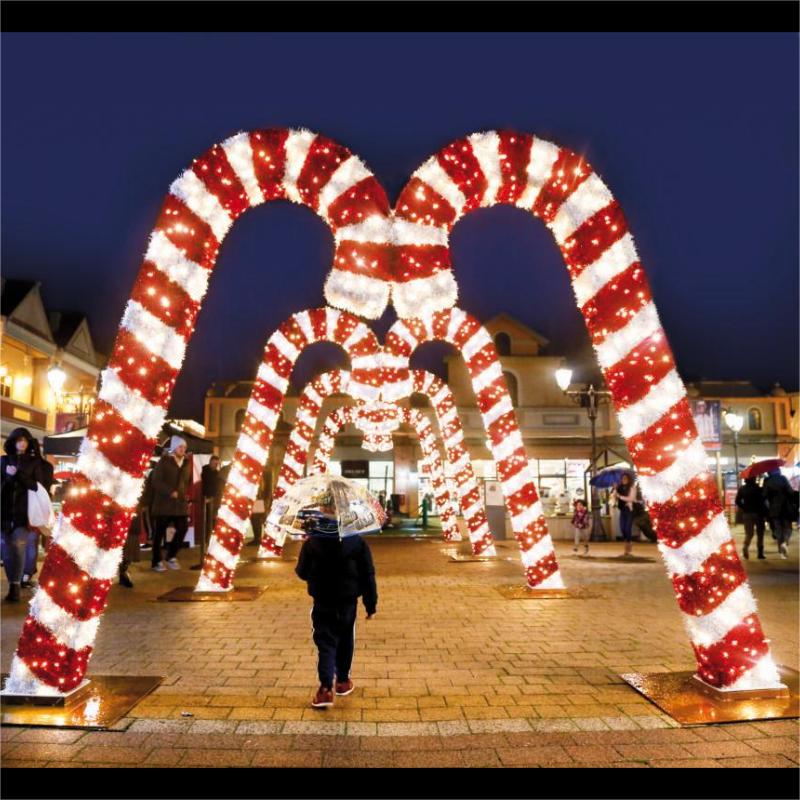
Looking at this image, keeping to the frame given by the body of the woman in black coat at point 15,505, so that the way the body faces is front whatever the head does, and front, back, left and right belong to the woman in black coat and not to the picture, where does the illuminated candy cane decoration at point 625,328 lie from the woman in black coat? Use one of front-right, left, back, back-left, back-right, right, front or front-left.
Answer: front-left

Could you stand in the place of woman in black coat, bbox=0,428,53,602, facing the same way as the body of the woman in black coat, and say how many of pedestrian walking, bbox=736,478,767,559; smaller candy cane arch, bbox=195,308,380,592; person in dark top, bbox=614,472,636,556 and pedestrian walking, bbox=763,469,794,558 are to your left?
4

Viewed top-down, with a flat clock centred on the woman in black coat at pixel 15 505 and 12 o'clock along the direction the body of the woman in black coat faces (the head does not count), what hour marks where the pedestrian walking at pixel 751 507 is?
The pedestrian walking is roughly at 9 o'clock from the woman in black coat.

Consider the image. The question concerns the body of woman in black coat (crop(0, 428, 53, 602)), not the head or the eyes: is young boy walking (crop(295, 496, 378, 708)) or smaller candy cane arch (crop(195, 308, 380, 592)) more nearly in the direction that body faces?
the young boy walking

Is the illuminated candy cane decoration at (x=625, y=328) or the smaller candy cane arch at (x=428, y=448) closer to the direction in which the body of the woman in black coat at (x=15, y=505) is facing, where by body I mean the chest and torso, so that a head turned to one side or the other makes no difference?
the illuminated candy cane decoration

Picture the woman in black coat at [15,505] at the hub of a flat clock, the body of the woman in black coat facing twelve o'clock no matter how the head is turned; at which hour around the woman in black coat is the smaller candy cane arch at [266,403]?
The smaller candy cane arch is roughly at 9 o'clock from the woman in black coat.

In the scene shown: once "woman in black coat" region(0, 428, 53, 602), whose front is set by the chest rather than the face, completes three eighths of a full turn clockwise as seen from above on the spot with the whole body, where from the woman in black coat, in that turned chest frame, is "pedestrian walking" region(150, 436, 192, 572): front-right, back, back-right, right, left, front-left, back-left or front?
right

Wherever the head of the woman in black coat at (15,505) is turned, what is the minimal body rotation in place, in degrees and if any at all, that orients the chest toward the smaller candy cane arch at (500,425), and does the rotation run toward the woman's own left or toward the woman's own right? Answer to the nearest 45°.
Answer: approximately 90° to the woman's own left

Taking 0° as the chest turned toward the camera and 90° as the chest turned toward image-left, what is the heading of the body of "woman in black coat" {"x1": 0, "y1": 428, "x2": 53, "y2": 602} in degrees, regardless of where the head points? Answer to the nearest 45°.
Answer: approximately 0°

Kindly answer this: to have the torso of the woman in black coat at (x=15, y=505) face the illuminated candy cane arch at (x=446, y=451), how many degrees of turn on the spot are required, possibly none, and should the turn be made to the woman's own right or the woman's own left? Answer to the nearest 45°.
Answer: approximately 90° to the woman's own left

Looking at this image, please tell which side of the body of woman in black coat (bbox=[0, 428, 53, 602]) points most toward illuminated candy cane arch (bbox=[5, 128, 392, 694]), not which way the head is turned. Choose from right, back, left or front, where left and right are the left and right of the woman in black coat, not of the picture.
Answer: front

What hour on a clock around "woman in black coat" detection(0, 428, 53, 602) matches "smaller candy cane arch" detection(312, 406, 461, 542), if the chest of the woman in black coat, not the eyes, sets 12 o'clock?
The smaller candy cane arch is roughly at 8 o'clock from the woman in black coat.
